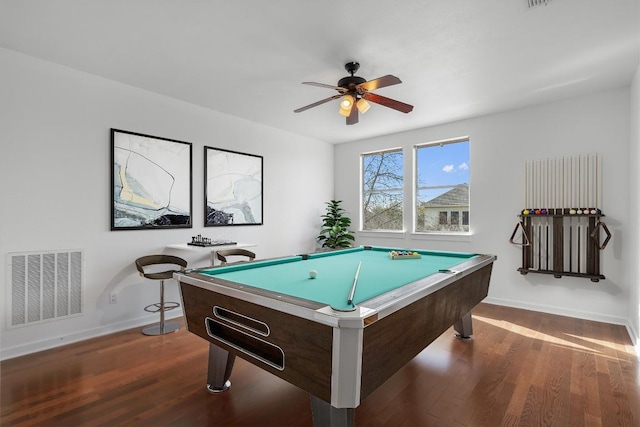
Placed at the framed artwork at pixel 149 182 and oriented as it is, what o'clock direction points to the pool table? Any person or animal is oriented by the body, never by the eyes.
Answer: The pool table is roughly at 1 o'clock from the framed artwork.

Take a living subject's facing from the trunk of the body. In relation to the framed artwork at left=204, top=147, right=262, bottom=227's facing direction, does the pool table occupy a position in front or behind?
in front

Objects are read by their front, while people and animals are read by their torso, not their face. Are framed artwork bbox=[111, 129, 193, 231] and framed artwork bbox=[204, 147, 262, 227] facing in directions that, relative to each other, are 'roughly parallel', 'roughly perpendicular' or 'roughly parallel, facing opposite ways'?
roughly parallel

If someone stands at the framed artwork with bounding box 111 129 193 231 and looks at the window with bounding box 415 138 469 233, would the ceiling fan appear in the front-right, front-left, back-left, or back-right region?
front-right

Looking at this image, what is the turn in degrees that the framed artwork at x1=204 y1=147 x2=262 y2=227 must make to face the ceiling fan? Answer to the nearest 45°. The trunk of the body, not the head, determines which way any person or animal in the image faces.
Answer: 0° — it already faces it

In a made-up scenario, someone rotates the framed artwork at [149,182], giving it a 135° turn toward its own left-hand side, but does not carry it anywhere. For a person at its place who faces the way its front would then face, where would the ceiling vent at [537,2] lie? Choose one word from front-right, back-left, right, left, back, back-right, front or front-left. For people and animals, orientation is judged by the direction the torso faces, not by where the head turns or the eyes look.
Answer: back-right

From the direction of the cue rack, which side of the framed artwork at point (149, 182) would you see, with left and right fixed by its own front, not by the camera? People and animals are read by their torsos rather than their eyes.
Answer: front

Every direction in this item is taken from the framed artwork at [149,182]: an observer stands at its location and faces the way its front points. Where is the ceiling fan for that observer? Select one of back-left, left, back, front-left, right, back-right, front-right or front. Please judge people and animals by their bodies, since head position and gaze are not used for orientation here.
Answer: front

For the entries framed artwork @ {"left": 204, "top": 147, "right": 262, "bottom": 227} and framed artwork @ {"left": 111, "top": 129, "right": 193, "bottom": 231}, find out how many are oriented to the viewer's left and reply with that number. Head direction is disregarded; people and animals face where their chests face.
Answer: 0

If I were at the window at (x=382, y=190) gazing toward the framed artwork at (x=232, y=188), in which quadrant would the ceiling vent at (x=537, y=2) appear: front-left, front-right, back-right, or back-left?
front-left

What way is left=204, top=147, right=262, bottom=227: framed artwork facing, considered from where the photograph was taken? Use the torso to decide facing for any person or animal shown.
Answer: facing the viewer and to the right of the viewer
